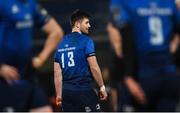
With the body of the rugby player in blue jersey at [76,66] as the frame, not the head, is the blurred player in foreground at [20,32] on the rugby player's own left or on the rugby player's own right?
on the rugby player's own left

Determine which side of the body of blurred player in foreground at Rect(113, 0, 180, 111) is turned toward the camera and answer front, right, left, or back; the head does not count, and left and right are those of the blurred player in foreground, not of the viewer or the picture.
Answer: back

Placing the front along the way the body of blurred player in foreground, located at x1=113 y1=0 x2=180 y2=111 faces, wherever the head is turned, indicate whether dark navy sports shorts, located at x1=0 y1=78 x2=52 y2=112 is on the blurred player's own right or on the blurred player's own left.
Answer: on the blurred player's own left

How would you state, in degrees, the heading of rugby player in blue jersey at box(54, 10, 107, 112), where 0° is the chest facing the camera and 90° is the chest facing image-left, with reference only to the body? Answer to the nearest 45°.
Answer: approximately 225°

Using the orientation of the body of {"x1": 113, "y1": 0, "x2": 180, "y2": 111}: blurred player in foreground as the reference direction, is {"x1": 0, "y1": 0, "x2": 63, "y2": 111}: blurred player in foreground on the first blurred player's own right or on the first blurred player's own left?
on the first blurred player's own left
